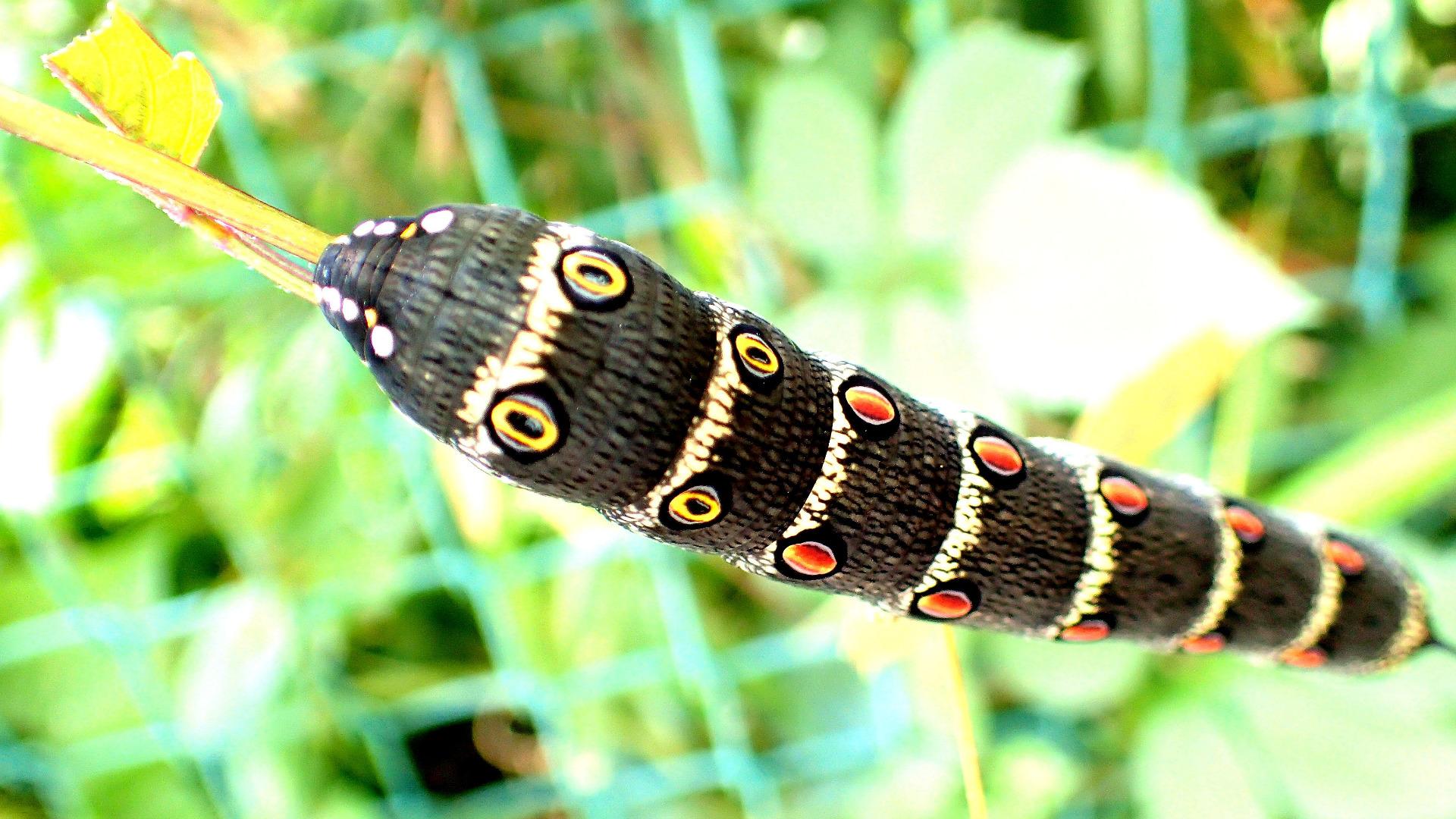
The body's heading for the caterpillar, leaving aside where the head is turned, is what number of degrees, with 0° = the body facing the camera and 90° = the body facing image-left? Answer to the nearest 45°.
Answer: approximately 90°
